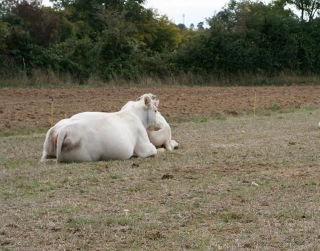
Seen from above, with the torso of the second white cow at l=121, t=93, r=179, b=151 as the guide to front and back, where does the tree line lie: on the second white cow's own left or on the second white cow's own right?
on the second white cow's own left

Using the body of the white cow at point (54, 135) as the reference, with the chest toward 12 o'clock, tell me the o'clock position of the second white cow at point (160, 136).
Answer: The second white cow is roughly at 11 o'clock from the white cow.

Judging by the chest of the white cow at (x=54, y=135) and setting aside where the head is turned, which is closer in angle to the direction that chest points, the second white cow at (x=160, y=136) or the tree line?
the second white cow

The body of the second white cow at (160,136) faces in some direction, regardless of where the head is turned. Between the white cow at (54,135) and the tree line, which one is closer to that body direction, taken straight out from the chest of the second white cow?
the tree line

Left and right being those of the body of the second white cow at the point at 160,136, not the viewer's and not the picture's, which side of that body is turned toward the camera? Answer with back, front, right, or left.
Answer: right

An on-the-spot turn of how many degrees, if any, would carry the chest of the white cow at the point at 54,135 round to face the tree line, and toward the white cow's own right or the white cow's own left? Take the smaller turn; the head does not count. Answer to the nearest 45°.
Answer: approximately 90° to the white cow's own left

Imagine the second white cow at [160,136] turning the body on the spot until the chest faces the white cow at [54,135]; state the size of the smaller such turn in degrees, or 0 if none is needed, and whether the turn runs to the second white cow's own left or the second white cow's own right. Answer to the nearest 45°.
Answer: approximately 135° to the second white cow's own right

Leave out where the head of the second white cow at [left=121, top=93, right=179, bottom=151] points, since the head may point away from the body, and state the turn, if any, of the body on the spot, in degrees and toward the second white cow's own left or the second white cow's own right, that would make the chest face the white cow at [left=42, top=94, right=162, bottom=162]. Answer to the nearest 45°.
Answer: approximately 135° to the second white cow's own right

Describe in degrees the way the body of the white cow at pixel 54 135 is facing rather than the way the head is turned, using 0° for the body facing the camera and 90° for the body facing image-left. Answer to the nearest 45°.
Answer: approximately 270°

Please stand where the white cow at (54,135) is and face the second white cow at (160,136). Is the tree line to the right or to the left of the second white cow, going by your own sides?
left
